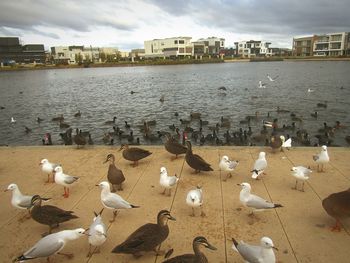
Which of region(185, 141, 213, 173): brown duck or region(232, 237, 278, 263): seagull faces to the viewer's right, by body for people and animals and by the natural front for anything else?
the seagull

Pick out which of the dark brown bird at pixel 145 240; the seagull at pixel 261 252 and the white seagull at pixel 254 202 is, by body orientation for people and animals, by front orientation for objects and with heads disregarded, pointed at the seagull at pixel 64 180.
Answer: the white seagull

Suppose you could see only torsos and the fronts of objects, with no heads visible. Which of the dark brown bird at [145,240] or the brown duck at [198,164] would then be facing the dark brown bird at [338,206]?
the dark brown bird at [145,240]

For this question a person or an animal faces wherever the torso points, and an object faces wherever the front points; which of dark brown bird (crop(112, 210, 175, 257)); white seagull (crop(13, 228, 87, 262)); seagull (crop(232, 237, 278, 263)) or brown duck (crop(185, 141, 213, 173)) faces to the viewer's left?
the brown duck

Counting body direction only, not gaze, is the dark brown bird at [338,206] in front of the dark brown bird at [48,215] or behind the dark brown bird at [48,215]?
behind

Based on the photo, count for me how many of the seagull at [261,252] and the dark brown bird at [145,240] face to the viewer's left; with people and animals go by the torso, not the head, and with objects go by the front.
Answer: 0

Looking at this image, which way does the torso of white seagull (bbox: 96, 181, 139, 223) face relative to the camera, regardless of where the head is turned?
to the viewer's left

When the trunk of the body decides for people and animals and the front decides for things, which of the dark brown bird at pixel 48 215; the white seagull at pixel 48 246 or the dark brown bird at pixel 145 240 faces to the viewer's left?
the dark brown bird at pixel 48 215

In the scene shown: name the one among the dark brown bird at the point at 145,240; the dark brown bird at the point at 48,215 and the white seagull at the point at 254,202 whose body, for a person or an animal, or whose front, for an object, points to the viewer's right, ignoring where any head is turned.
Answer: the dark brown bird at the point at 145,240

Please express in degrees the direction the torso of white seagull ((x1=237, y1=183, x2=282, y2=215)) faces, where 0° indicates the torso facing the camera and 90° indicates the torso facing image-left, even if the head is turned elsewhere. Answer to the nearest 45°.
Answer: approximately 90°
